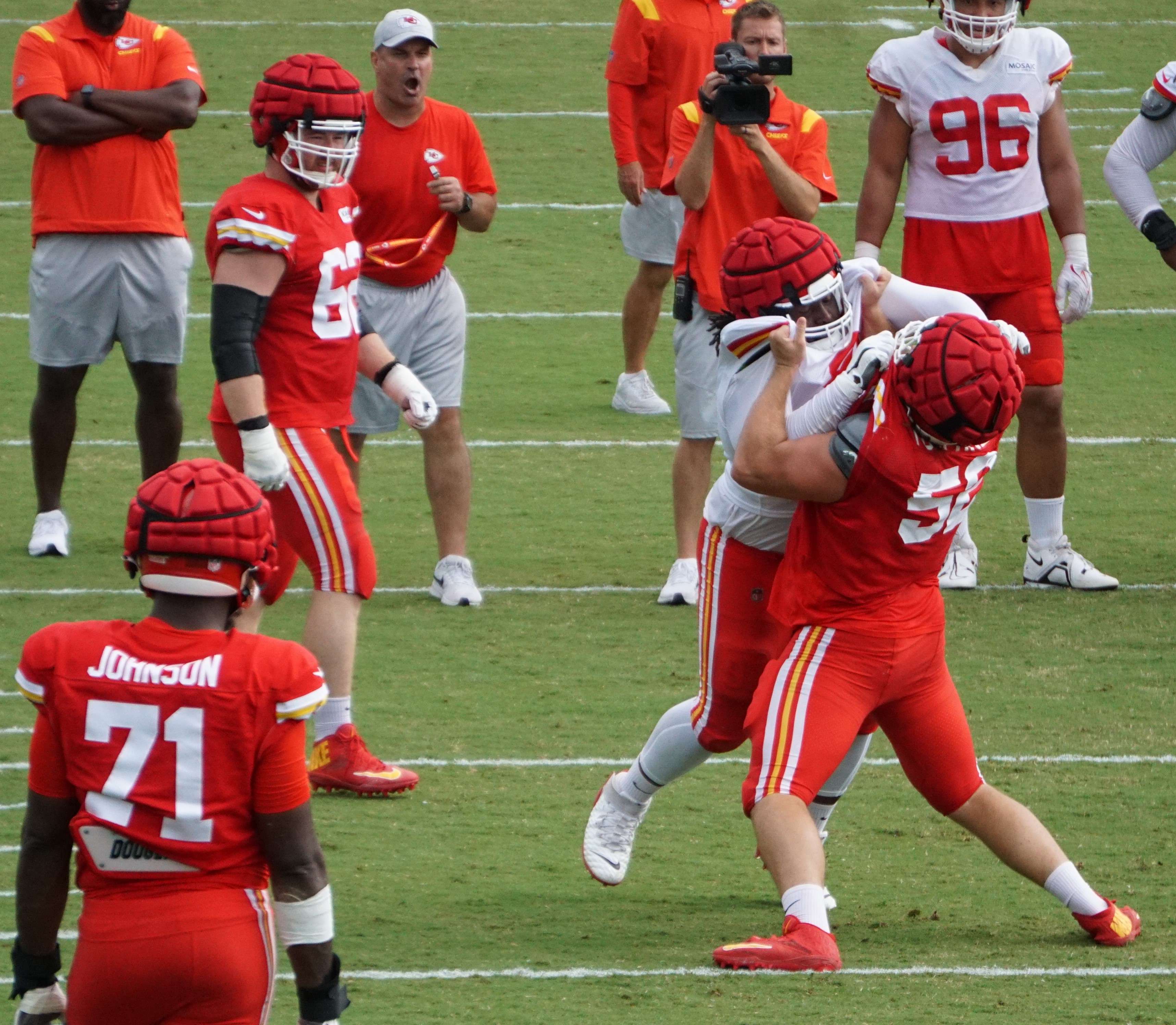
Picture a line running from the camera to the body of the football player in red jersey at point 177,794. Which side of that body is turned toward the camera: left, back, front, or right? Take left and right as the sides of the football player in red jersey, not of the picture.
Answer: back

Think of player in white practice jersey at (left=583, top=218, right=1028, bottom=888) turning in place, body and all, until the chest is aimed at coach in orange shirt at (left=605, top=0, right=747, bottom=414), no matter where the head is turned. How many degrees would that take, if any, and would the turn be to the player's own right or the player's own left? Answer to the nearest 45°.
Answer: approximately 135° to the player's own left

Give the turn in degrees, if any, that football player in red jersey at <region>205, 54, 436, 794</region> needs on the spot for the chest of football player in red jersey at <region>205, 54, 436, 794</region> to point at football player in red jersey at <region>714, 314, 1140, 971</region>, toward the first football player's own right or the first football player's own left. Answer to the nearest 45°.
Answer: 0° — they already face them

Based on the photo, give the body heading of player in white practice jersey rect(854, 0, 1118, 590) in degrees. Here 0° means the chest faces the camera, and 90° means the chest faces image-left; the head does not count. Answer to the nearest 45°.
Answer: approximately 0°

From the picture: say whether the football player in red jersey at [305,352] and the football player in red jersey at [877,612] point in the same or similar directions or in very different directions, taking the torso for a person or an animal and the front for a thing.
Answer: very different directions

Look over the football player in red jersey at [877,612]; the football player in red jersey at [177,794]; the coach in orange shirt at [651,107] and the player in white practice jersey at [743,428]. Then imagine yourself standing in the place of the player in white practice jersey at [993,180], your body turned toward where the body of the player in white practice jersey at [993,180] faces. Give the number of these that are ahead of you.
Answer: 3

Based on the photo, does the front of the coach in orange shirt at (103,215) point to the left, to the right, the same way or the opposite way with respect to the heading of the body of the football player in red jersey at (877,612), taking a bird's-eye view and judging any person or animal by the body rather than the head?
the opposite way

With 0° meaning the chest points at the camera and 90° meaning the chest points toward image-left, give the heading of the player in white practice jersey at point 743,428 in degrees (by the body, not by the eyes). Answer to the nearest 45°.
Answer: approximately 315°

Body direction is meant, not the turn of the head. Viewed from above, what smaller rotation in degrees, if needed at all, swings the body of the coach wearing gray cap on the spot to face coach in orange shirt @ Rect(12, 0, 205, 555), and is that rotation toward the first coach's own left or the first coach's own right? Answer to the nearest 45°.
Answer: approximately 90° to the first coach's own right

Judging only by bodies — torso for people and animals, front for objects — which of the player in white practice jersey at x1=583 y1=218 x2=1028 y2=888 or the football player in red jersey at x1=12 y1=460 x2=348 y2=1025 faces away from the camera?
the football player in red jersey

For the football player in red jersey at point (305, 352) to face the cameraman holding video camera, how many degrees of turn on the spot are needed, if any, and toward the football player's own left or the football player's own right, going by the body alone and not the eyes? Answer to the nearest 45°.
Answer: approximately 90° to the football player's own left
